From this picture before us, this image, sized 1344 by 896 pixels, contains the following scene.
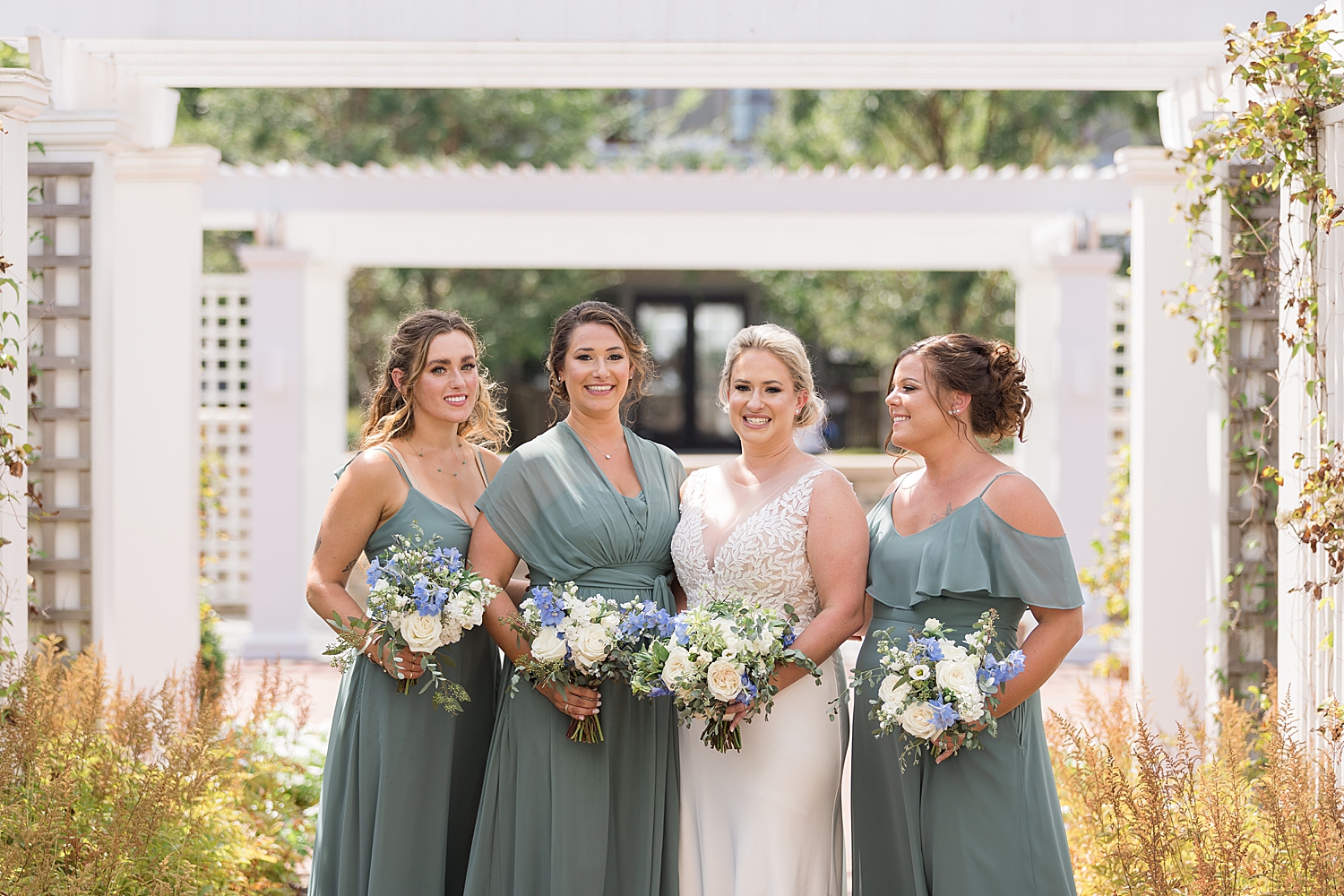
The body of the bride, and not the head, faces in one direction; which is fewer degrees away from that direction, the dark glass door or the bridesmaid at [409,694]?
the bridesmaid

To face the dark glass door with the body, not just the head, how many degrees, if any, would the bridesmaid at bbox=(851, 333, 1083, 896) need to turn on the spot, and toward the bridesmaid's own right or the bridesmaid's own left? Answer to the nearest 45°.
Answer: approximately 135° to the bridesmaid's own right

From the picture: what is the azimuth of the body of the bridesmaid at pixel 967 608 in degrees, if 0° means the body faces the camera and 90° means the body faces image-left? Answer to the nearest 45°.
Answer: approximately 45°

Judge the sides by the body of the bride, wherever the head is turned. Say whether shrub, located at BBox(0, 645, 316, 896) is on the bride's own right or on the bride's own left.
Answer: on the bride's own right

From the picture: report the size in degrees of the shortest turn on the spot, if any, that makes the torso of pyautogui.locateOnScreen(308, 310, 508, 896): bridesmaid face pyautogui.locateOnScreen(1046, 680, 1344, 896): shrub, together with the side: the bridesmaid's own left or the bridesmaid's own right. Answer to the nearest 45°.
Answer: approximately 45° to the bridesmaid's own left
